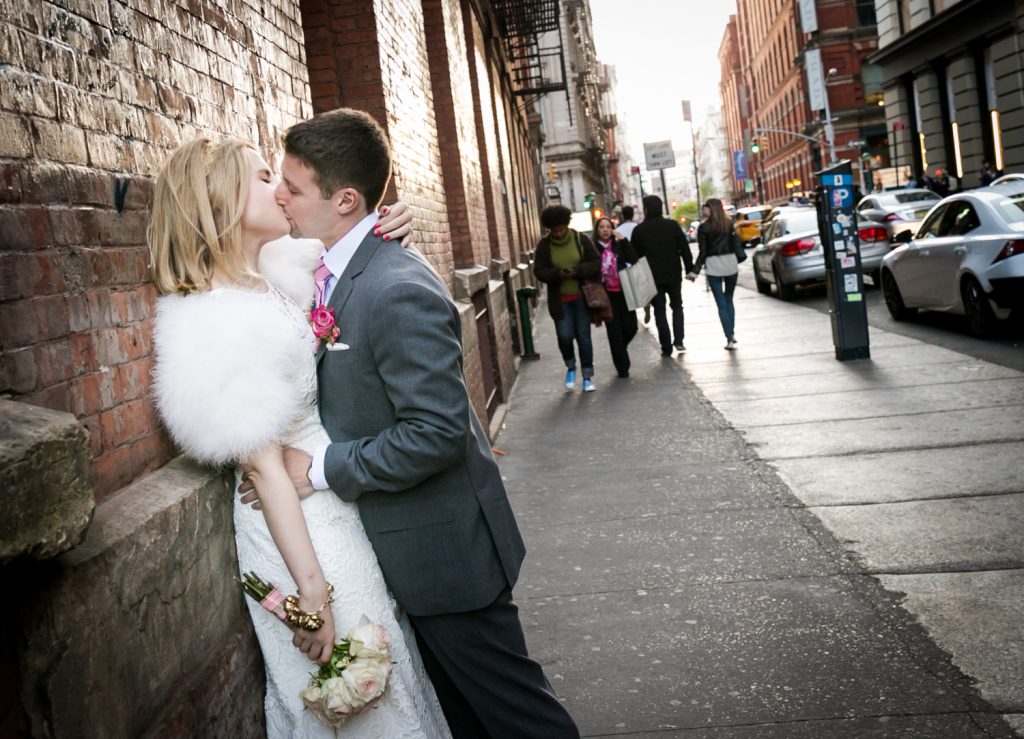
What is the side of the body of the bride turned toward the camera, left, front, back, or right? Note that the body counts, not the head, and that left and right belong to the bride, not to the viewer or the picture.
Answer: right

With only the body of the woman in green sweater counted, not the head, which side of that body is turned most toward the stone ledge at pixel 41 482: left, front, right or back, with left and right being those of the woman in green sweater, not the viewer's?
front

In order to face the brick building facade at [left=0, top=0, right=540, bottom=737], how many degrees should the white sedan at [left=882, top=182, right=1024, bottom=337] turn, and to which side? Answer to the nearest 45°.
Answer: approximately 135° to its left

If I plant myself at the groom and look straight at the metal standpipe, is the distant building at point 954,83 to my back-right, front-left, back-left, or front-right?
front-right

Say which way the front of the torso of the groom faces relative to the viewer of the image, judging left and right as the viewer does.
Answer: facing to the left of the viewer

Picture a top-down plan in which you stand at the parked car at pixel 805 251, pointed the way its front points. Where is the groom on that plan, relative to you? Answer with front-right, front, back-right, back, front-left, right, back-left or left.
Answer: back-left

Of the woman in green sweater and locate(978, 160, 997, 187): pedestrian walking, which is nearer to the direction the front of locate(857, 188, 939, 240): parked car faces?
the pedestrian walking

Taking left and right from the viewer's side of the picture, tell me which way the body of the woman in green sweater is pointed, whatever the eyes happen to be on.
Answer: facing the viewer

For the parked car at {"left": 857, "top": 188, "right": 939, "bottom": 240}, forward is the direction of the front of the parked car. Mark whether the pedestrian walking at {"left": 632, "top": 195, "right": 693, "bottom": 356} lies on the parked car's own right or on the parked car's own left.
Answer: on the parked car's own left

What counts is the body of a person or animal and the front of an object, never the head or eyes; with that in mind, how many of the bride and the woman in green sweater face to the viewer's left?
0

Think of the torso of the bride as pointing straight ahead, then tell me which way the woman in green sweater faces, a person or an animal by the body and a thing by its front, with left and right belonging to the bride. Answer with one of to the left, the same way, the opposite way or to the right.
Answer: to the right

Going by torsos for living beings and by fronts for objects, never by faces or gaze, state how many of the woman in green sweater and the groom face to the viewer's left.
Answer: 1

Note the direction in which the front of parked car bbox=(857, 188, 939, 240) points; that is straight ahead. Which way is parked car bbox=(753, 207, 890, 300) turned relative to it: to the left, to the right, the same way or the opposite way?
the same way

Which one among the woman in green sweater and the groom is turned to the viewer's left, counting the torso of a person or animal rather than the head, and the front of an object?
the groom

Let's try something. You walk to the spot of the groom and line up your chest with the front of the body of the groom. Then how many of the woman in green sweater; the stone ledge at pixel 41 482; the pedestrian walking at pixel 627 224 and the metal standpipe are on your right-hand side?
3

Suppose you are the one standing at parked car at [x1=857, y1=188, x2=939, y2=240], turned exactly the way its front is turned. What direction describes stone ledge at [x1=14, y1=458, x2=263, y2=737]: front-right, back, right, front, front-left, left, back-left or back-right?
back-left
